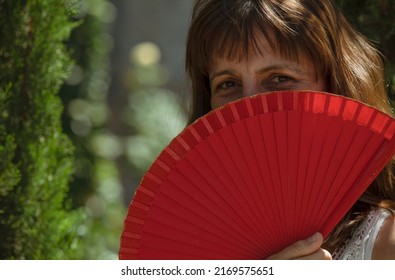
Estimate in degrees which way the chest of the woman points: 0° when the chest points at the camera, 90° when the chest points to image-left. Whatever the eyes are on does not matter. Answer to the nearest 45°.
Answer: approximately 45°

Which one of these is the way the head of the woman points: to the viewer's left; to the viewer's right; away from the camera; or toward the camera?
toward the camera
